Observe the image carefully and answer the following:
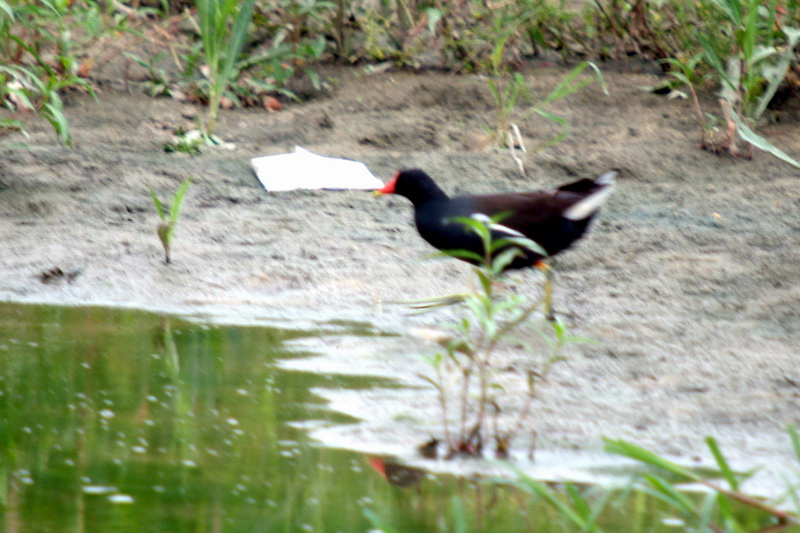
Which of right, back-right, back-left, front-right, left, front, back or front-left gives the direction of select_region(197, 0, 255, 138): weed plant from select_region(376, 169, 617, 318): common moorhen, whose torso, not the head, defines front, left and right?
front-right

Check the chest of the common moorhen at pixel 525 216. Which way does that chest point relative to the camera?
to the viewer's left

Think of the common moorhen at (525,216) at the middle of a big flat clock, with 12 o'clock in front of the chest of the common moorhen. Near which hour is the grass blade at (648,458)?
The grass blade is roughly at 9 o'clock from the common moorhen.

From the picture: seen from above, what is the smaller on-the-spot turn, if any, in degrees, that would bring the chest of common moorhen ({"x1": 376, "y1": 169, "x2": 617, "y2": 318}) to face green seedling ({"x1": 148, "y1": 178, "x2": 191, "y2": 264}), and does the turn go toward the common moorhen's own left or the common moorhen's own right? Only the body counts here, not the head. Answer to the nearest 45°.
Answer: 0° — it already faces it

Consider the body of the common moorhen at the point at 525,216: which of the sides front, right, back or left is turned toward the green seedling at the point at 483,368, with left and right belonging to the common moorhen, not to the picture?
left

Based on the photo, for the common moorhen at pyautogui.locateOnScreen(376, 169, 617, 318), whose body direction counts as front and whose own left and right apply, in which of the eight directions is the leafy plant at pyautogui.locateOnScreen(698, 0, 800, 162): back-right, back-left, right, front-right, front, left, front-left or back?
back-right

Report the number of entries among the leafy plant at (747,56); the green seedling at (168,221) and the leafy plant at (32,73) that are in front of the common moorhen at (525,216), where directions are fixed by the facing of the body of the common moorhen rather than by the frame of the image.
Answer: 2

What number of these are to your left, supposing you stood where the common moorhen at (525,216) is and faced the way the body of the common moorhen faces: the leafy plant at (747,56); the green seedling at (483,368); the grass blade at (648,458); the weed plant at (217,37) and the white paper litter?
2

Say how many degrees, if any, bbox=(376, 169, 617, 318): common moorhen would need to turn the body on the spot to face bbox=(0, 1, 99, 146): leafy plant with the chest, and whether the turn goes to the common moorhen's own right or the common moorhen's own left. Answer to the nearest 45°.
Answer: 0° — it already faces it

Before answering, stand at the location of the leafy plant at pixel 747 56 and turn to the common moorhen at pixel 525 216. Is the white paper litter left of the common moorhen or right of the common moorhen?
right

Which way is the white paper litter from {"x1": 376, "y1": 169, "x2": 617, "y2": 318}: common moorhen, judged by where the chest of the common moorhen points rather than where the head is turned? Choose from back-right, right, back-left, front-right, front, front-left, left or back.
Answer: front-right
